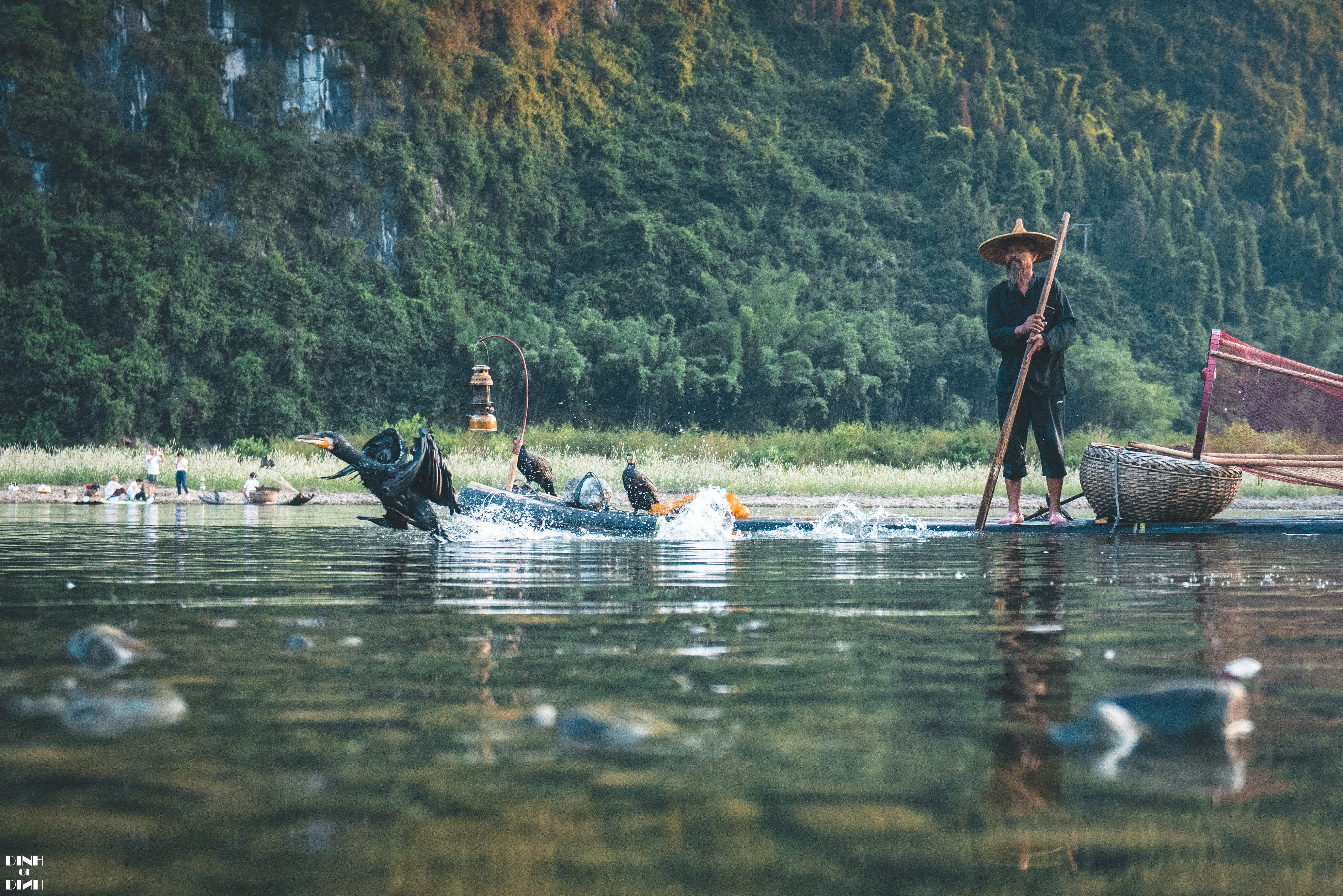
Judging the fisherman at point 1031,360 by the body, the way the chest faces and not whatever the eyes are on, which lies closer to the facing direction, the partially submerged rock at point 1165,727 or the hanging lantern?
the partially submerged rock

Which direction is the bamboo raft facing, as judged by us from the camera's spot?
facing to the left of the viewer

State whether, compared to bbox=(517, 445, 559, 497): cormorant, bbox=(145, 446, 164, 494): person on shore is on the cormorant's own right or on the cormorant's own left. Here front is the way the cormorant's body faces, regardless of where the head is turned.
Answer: on the cormorant's own right

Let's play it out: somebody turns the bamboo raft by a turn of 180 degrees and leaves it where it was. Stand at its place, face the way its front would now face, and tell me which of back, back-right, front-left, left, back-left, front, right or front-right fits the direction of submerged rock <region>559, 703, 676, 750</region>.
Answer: right

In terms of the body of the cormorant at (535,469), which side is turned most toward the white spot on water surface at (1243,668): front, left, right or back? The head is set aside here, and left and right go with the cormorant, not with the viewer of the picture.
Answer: left

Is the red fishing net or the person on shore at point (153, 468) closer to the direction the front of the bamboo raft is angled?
the person on shore

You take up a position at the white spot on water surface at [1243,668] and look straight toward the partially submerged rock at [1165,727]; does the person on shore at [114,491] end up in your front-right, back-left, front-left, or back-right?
back-right

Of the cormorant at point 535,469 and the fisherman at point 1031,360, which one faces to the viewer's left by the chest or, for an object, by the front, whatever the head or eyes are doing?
the cormorant

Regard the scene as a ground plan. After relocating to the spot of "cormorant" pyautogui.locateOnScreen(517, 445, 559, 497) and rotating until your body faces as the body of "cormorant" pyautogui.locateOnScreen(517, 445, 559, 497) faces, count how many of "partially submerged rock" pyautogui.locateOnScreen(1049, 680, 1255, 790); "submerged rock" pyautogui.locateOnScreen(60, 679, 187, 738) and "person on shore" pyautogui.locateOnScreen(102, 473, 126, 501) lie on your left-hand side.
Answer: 2

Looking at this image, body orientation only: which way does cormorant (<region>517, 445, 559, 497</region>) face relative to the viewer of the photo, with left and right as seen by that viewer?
facing to the left of the viewer

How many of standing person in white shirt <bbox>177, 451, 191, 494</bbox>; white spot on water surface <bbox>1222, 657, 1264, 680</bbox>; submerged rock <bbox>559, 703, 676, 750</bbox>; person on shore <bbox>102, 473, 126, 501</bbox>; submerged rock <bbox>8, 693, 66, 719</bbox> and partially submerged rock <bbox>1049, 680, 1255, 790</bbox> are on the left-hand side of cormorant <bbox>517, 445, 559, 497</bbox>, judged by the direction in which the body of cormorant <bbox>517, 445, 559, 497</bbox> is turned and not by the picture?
4

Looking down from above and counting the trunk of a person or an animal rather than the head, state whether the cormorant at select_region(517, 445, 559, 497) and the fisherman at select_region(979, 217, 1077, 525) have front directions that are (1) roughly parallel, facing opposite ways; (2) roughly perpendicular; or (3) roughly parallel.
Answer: roughly perpendicular

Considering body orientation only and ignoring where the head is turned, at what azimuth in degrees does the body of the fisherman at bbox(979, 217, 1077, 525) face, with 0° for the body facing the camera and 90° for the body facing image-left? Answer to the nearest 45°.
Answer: approximately 0°

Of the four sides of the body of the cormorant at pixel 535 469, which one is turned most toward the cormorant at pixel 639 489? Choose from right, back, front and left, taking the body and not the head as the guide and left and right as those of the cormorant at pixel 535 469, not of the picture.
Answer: back

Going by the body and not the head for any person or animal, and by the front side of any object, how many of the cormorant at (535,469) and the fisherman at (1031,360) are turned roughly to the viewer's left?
1
